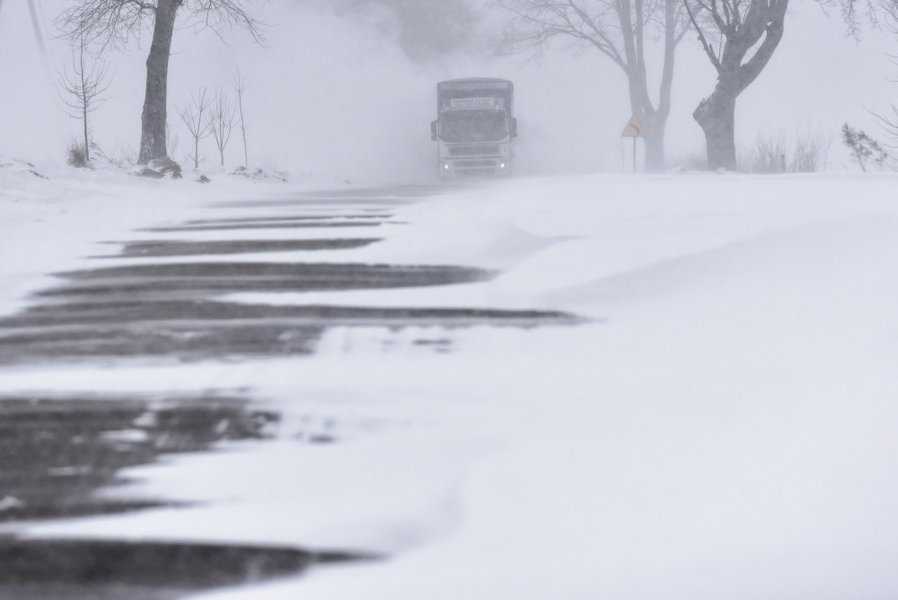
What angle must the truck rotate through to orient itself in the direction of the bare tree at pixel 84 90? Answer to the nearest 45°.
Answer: approximately 45° to its right

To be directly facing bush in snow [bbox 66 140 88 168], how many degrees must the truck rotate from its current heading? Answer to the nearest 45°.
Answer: approximately 45° to its right

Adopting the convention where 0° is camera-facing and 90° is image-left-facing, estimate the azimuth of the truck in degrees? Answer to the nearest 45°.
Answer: approximately 0°

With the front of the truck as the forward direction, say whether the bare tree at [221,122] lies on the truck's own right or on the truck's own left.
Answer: on the truck's own right

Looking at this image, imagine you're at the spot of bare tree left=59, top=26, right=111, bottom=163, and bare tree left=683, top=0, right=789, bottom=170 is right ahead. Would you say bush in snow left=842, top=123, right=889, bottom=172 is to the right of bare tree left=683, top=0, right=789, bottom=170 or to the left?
right

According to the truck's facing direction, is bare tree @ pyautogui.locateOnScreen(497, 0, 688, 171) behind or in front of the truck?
behind

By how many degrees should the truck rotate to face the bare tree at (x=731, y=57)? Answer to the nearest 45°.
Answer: approximately 45° to its left

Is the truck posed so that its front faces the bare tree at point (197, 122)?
no
